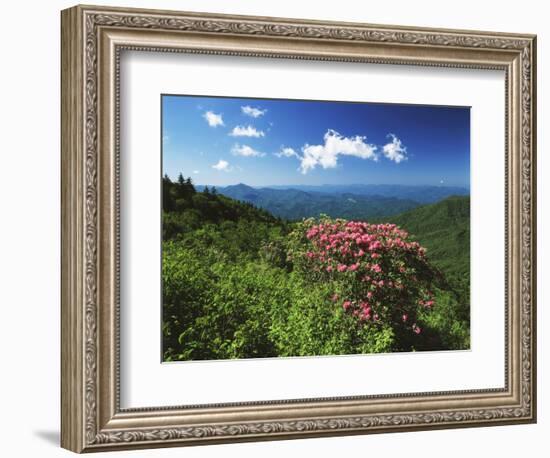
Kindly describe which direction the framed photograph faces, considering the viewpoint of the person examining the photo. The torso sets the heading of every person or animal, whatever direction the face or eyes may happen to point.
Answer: facing the viewer and to the right of the viewer
